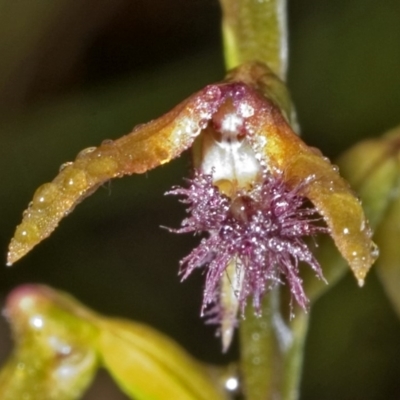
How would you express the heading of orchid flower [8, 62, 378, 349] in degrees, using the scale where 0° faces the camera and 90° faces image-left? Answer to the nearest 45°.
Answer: approximately 0°
